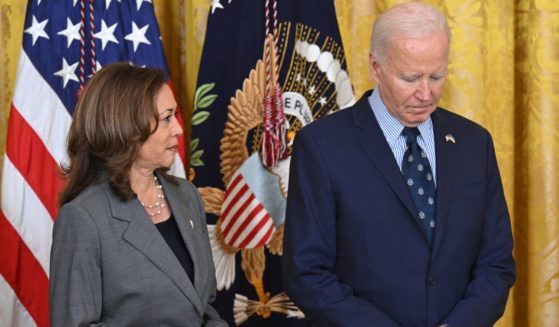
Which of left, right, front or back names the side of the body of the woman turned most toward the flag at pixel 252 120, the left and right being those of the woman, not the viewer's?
left

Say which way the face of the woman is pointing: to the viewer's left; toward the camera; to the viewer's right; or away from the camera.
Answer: to the viewer's right

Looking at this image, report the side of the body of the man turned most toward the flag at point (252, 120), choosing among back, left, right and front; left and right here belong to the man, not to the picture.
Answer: back

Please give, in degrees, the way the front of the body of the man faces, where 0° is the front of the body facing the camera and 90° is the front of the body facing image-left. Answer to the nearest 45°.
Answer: approximately 315°

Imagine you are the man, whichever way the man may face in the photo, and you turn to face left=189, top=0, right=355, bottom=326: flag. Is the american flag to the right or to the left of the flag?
left

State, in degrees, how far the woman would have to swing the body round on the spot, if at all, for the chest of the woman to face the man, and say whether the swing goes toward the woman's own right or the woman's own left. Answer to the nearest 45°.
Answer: approximately 45° to the woman's own left

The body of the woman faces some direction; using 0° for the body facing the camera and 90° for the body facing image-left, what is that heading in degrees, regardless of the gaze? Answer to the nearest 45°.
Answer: approximately 315°

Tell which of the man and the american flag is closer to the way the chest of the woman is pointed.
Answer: the man

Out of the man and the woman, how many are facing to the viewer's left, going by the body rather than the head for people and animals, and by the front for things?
0
